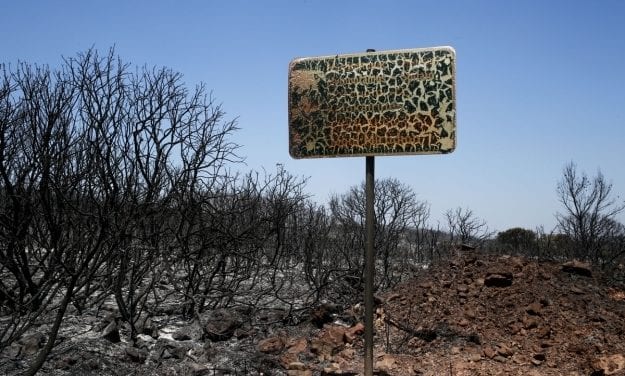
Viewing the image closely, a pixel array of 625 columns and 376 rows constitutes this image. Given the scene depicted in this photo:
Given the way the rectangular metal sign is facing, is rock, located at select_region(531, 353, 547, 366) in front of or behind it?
behind

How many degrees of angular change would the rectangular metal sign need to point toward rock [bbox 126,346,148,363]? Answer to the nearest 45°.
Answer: approximately 135° to its right

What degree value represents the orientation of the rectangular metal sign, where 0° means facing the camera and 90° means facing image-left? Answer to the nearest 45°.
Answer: approximately 0°

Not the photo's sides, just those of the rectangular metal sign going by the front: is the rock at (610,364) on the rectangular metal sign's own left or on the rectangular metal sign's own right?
on the rectangular metal sign's own left

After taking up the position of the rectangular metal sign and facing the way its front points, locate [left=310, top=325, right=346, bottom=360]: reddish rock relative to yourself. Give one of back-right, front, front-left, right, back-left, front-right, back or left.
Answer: back

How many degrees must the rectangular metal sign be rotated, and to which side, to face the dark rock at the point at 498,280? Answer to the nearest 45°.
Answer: approximately 135° to its left

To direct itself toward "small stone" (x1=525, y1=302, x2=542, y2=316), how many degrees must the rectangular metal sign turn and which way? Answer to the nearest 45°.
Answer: approximately 135° to its left

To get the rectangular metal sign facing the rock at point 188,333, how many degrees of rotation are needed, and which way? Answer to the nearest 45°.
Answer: approximately 135° to its right

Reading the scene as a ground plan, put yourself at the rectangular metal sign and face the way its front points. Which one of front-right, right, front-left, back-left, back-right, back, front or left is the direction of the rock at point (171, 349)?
back-right
